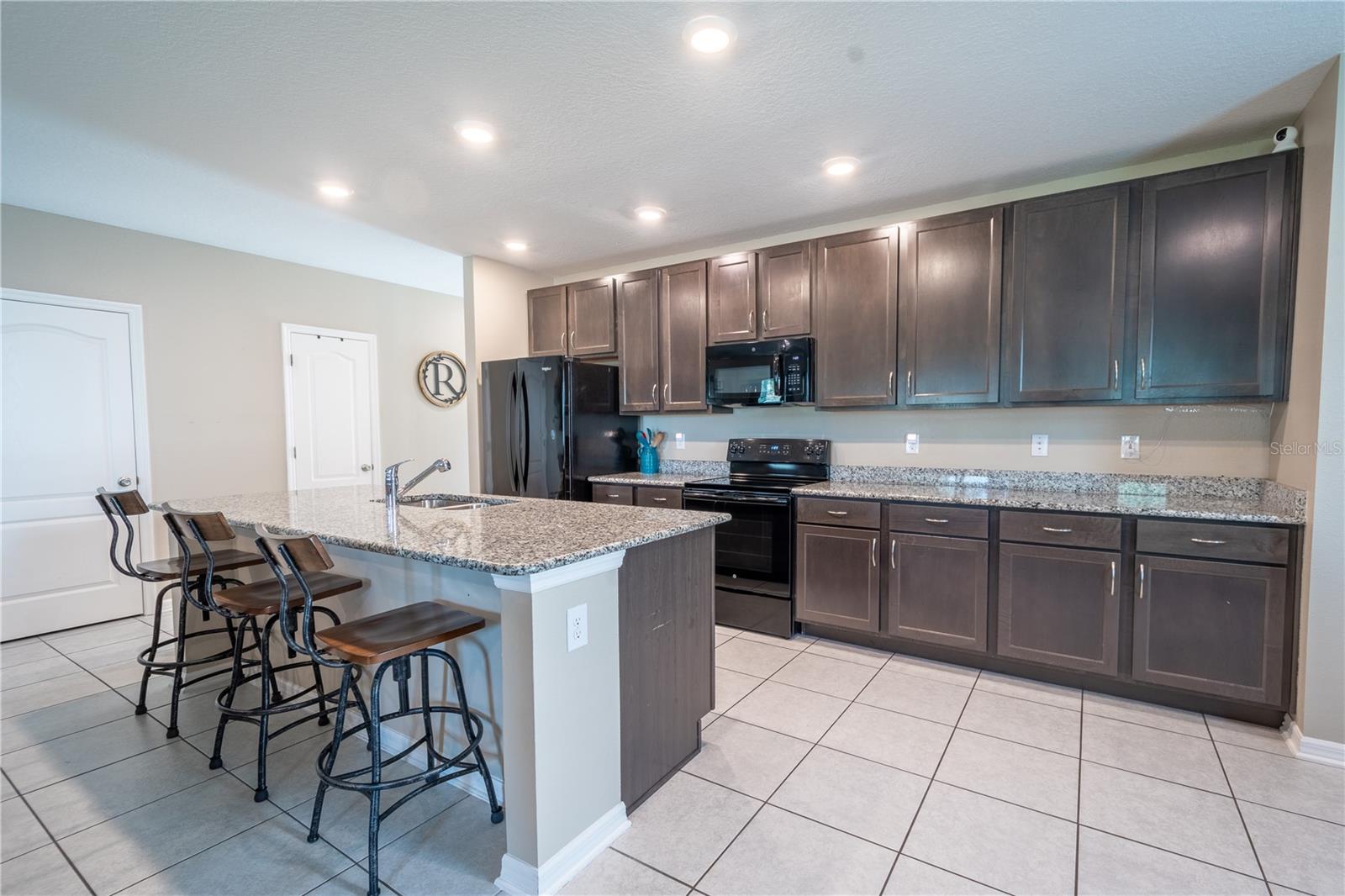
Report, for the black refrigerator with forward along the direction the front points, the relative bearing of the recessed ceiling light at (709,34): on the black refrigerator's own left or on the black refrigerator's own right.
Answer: on the black refrigerator's own left

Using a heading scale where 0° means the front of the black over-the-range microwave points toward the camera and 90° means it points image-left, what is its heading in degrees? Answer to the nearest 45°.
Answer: approximately 45°

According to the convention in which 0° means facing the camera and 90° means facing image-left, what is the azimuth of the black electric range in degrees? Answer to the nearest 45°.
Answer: approximately 45°

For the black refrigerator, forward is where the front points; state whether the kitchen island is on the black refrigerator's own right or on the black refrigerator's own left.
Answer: on the black refrigerator's own left

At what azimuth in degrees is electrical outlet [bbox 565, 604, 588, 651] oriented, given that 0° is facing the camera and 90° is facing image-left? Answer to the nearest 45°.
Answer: approximately 315°

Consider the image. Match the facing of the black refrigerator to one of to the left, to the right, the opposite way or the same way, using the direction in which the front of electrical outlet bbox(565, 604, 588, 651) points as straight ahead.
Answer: to the right

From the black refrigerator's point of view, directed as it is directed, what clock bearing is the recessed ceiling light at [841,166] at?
The recessed ceiling light is roughly at 9 o'clock from the black refrigerator.

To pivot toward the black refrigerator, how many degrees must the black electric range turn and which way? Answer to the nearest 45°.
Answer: approximately 45° to its right

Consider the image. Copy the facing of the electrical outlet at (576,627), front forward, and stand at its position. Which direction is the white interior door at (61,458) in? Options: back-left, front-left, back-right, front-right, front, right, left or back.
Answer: back

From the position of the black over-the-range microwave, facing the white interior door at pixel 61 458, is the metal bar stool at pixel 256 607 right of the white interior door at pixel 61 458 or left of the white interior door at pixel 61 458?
left
